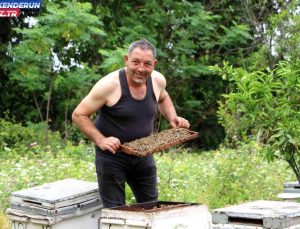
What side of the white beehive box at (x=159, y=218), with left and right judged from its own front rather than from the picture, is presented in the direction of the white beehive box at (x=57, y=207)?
right

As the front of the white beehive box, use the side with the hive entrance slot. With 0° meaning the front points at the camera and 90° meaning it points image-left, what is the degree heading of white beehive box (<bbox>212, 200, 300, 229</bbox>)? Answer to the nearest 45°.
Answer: approximately 45°

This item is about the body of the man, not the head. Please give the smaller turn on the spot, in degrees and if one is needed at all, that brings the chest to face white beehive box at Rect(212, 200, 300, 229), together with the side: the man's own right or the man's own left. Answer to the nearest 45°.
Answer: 0° — they already face it

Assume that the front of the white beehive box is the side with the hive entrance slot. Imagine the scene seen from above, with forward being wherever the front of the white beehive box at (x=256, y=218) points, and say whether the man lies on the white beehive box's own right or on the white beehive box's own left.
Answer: on the white beehive box's own right

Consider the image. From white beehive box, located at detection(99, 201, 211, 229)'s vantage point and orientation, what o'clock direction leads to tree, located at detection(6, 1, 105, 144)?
The tree is roughly at 4 o'clock from the white beehive box.

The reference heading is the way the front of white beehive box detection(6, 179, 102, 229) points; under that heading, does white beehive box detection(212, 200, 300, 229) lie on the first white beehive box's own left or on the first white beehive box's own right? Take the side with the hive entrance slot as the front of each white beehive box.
on the first white beehive box's own left

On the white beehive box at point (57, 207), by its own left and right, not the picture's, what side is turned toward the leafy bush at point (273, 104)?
left

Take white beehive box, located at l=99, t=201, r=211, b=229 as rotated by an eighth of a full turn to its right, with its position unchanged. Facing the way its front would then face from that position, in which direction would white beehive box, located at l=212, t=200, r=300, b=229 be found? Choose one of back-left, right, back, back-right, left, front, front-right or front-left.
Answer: back
